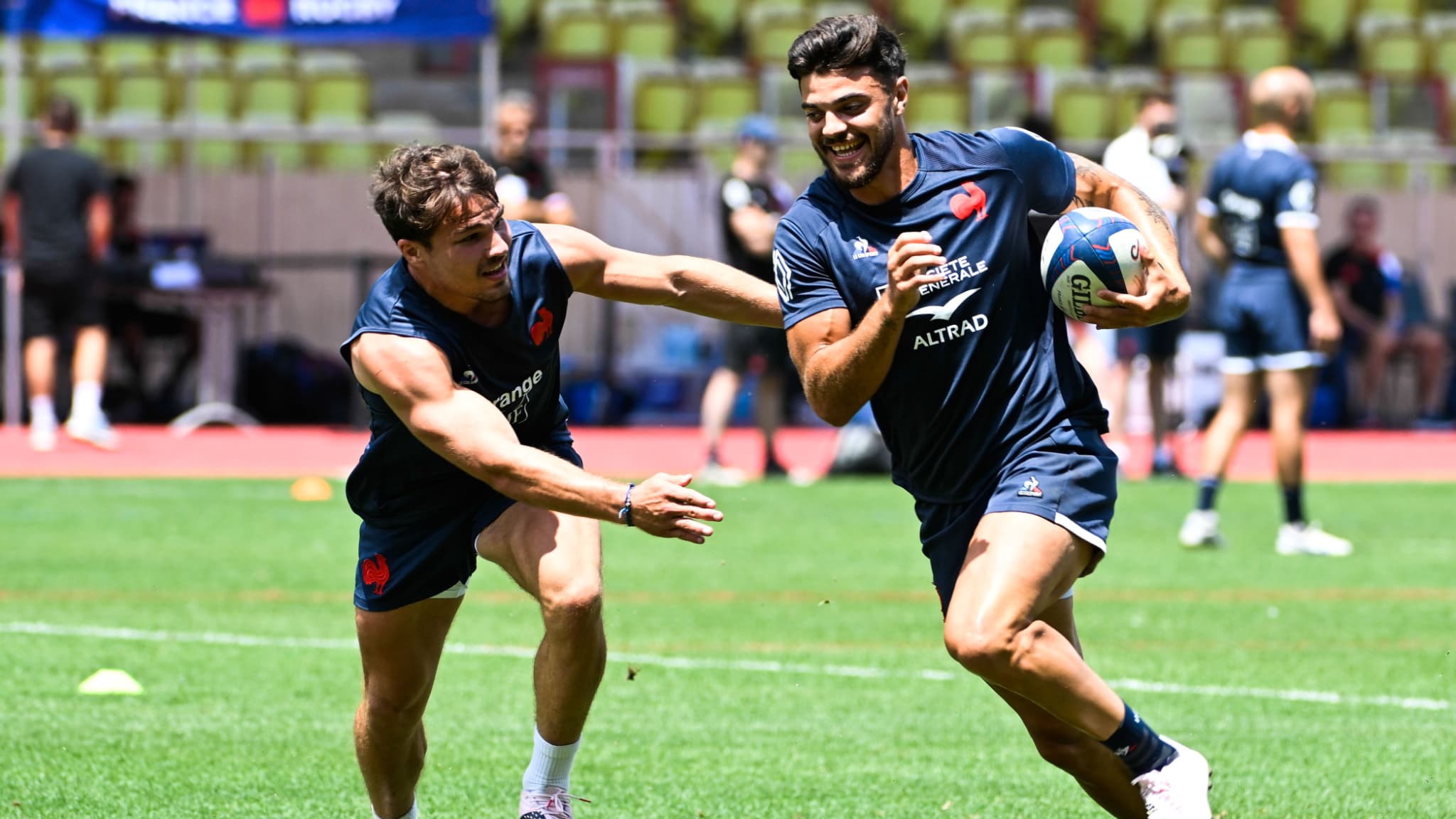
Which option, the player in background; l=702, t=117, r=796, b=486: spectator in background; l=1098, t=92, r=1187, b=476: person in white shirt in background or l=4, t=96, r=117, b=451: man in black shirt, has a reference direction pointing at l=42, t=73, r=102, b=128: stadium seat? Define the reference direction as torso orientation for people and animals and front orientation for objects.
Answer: the man in black shirt

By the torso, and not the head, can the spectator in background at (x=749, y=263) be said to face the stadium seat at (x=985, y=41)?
no

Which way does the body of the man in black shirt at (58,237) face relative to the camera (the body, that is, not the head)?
away from the camera

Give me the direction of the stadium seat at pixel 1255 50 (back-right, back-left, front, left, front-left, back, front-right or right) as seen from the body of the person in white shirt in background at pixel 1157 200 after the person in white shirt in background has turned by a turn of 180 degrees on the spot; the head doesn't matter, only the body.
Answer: front-right

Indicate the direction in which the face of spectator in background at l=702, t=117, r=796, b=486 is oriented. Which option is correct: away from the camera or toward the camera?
toward the camera

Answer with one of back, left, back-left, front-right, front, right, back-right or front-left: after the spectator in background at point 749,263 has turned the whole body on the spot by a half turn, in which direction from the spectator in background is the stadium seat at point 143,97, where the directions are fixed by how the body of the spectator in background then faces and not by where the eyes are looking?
front

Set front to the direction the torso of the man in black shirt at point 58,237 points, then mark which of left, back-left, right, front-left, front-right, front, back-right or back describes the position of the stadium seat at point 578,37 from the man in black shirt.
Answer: front-right

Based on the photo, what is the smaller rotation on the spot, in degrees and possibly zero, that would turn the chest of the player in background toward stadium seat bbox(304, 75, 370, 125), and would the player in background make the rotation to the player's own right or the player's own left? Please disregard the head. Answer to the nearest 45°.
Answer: approximately 90° to the player's own left

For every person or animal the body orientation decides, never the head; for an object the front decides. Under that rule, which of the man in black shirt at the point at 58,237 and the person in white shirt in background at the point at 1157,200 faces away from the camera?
the man in black shirt

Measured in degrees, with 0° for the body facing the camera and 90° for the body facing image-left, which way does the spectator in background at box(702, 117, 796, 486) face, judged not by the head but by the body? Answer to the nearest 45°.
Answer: approximately 315°

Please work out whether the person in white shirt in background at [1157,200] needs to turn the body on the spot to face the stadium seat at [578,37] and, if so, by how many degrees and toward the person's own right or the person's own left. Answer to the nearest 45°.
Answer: approximately 180°

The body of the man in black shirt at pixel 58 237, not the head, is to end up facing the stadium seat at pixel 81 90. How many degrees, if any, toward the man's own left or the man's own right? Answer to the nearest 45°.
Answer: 0° — they already face it

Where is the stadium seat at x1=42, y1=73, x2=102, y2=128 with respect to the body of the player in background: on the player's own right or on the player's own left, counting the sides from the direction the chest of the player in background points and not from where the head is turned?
on the player's own left

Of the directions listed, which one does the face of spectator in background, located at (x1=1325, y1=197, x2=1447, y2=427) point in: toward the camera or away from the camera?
toward the camera

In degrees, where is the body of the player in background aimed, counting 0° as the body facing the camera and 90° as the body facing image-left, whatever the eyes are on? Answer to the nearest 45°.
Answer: approximately 225°

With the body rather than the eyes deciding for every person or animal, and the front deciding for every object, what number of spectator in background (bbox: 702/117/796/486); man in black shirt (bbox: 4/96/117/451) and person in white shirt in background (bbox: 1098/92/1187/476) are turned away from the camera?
1
